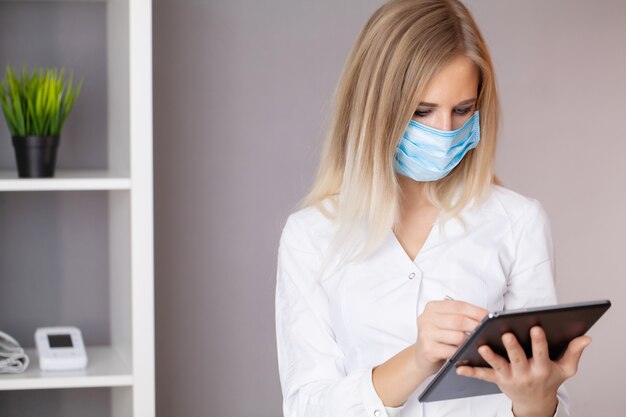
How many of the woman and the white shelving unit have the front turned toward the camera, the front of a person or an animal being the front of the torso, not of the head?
2

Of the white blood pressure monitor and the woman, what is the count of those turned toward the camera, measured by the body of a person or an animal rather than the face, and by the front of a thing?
2

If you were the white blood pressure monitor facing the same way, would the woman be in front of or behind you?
in front

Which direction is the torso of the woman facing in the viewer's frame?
toward the camera

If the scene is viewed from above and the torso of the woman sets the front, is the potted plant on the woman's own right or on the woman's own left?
on the woman's own right

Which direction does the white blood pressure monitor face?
toward the camera

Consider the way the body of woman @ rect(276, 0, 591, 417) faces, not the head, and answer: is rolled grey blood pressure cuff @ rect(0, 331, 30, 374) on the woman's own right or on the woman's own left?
on the woman's own right
